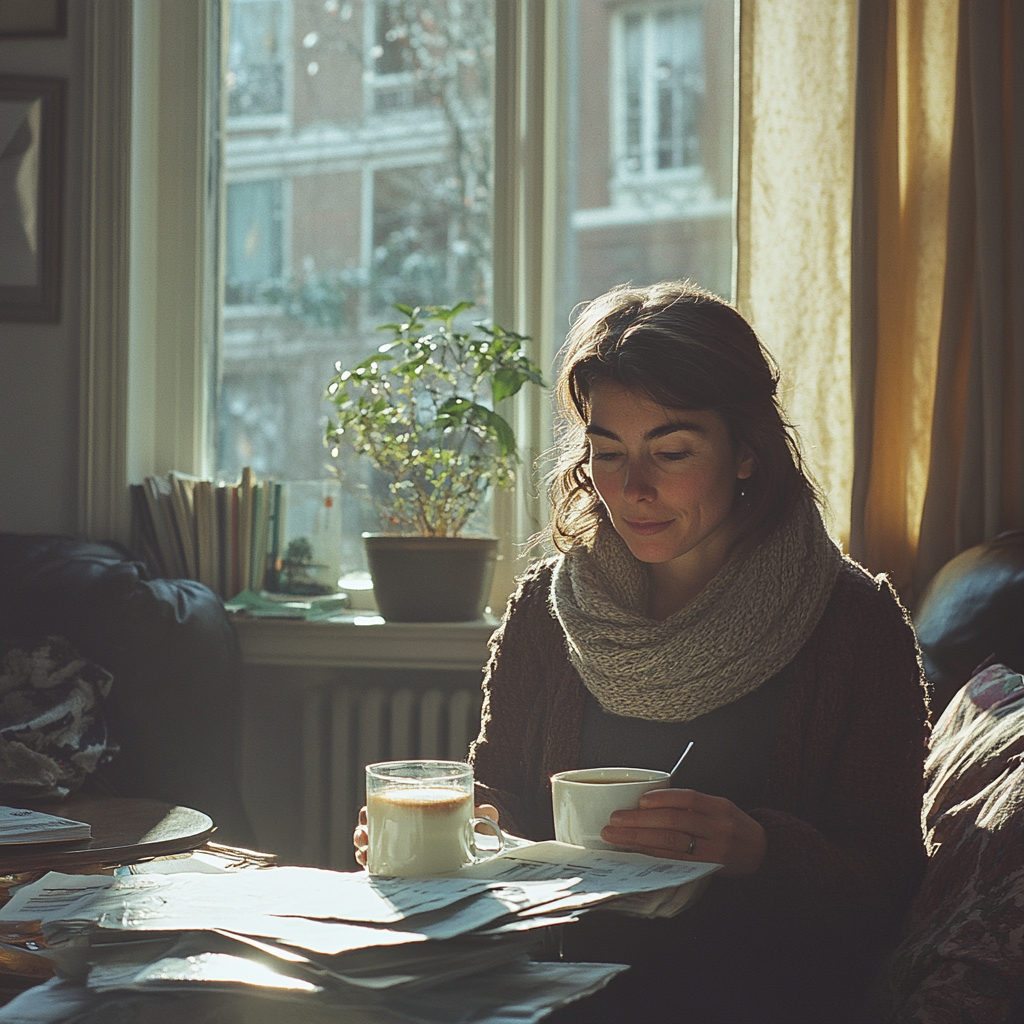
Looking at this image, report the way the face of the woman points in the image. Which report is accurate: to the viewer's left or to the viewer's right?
to the viewer's left

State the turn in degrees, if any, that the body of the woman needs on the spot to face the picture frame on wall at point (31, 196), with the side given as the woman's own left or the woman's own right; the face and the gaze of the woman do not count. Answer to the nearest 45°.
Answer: approximately 90° to the woman's own right

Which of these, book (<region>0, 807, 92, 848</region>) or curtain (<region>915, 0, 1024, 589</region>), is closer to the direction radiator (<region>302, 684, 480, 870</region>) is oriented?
the book

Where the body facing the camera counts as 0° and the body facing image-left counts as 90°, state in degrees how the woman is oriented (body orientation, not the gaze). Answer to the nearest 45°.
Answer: approximately 45°

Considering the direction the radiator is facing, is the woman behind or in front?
in front

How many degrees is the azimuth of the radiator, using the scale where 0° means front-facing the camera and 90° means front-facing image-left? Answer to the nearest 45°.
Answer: approximately 0°
